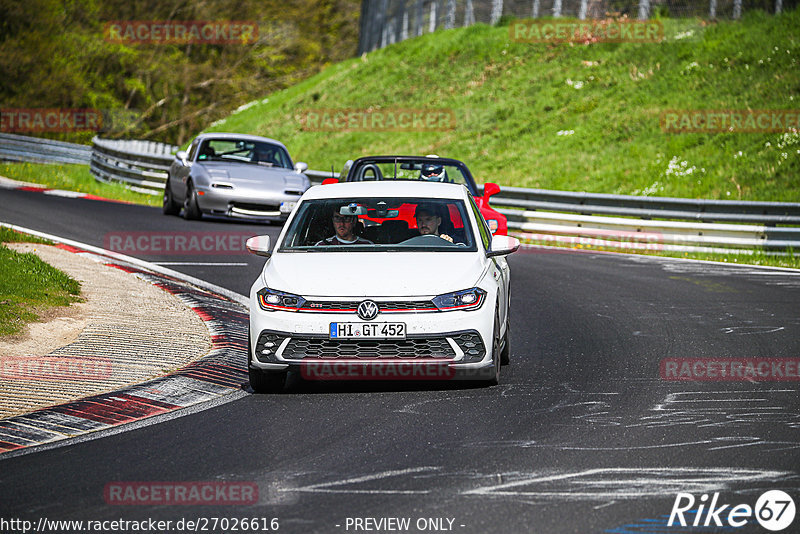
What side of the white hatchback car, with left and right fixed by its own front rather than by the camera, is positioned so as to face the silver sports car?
back

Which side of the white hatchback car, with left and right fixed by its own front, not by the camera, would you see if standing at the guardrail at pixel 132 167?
back

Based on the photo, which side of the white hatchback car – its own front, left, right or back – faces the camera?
front

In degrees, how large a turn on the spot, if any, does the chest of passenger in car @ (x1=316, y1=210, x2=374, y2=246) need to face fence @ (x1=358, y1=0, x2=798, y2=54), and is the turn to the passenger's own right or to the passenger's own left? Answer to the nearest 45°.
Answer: approximately 180°

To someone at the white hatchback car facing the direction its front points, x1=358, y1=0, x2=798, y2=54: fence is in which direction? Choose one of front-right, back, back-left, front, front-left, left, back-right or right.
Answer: back

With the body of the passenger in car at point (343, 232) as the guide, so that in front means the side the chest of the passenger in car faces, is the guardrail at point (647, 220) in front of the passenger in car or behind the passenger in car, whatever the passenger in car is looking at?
behind
